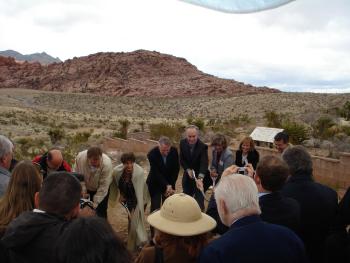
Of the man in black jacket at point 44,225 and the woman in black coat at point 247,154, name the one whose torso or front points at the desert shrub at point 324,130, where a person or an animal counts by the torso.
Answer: the man in black jacket

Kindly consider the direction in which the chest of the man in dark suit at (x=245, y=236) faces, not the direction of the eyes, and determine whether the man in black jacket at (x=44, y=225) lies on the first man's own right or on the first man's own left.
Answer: on the first man's own left

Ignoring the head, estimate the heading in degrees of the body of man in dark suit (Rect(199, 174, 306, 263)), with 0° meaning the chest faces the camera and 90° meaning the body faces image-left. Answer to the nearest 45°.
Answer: approximately 135°

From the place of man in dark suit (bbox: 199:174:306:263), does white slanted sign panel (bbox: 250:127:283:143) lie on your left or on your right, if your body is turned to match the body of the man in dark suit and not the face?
on your right

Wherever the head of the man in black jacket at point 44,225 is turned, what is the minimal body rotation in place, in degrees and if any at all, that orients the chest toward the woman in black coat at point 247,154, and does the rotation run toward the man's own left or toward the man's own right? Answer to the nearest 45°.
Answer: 0° — they already face them

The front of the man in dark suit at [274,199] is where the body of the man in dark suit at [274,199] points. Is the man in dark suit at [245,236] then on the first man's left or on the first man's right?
on the first man's left

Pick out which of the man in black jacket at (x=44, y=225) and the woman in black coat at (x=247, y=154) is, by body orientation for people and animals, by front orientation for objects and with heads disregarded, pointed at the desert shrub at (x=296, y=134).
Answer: the man in black jacket
